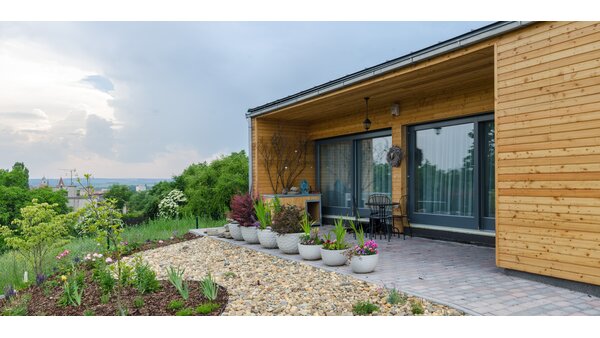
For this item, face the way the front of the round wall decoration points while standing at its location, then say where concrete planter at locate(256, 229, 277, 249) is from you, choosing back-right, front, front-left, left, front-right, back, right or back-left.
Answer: front

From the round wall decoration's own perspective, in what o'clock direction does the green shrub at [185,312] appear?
The green shrub is roughly at 11 o'clock from the round wall decoration.

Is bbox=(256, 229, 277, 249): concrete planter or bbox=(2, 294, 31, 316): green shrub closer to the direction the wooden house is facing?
the green shrub

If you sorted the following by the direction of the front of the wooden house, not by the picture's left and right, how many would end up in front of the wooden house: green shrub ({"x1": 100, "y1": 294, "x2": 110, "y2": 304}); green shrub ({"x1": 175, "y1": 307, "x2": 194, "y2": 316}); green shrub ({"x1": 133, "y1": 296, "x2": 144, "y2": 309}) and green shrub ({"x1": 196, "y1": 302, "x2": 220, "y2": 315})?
4

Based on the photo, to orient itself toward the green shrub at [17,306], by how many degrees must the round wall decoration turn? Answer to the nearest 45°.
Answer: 0° — it already faces it

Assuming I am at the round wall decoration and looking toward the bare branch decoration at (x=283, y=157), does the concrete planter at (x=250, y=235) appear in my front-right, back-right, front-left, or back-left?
front-left

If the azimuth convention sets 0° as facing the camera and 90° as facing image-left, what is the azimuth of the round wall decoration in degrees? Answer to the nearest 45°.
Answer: approximately 45°

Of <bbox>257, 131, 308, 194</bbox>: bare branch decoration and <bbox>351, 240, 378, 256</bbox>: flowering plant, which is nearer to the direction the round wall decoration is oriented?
the flowering plant

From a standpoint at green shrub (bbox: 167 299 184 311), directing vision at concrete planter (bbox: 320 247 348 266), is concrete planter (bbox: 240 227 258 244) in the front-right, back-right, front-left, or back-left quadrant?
front-left

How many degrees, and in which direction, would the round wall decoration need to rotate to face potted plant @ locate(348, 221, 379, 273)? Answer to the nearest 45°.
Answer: approximately 45° to its left

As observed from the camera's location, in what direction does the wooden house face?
facing the viewer and to the left of the viewer

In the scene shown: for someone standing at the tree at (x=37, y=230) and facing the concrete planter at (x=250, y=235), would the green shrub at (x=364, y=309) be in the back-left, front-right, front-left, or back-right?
front-right

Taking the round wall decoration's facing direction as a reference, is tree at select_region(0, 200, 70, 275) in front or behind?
in front

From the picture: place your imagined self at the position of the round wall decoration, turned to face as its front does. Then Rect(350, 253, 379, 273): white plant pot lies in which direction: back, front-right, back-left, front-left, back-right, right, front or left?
front-left

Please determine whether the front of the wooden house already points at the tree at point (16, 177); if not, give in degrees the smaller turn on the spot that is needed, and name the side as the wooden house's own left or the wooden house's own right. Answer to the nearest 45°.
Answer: approximately 90° to the wooden house's own right
